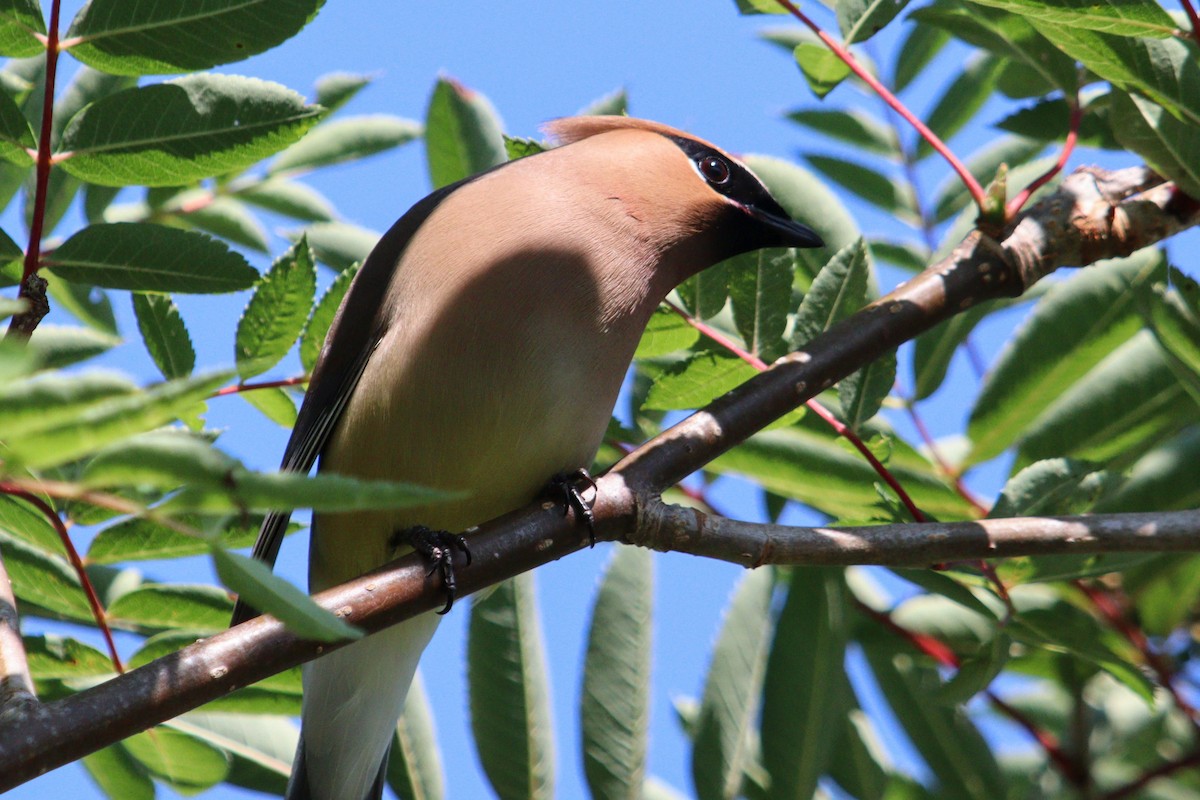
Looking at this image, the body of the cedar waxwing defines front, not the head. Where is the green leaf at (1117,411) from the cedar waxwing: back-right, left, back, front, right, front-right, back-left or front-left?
front-left

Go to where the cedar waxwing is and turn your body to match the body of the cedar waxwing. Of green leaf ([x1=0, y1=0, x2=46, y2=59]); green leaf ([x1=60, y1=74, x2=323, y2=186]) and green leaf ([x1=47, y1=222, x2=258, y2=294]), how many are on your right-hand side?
3

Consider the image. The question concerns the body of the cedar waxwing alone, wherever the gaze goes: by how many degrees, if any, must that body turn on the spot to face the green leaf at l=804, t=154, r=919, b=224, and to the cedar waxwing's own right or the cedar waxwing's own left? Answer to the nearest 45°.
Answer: approximately 90° to the cedar waxwing's own left

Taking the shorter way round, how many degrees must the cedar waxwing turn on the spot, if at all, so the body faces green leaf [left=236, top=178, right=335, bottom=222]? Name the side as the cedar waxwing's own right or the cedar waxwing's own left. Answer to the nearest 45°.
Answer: approximately 180°

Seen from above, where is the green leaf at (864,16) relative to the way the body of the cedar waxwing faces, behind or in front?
in front

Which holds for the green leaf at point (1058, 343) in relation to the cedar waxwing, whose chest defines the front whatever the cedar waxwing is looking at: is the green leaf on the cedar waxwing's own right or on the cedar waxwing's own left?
on the cedar waxwing's own left

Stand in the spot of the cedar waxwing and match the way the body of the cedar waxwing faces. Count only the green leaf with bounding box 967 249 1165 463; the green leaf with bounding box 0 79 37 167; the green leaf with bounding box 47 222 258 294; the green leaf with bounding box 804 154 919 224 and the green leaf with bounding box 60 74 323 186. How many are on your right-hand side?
3

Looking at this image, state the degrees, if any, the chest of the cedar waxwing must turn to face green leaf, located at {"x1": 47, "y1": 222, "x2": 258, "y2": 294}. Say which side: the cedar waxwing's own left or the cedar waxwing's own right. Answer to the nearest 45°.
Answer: approximately 90° to the cedar waxwing's own right

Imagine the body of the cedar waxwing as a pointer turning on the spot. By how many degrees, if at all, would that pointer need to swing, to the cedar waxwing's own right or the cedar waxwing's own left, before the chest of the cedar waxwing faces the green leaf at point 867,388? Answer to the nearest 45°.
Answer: approximately 45° to the cedar waxwing's own left

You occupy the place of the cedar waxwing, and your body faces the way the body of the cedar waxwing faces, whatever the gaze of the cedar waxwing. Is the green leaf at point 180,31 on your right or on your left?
on your right

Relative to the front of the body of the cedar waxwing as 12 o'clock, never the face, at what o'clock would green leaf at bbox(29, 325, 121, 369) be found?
The green leaf is roughly at 5 o'clock from the cedar waxwing.

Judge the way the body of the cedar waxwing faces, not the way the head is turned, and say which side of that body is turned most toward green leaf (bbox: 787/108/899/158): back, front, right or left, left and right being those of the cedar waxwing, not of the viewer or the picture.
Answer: left
